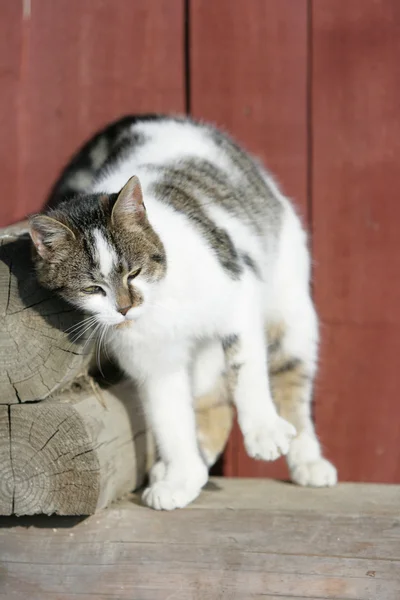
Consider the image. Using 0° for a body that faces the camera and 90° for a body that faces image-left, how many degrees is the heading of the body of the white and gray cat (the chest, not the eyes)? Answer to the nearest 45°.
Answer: approximately 45°

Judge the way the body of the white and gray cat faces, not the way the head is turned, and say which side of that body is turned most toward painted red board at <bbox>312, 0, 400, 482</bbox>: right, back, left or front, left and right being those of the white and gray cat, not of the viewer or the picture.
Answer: back

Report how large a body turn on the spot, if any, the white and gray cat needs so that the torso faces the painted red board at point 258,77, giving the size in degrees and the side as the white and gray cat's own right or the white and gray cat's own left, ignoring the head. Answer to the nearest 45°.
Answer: approximately 135° to the white and gray cat's own right

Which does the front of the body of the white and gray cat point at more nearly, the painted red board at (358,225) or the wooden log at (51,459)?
the wooden log
